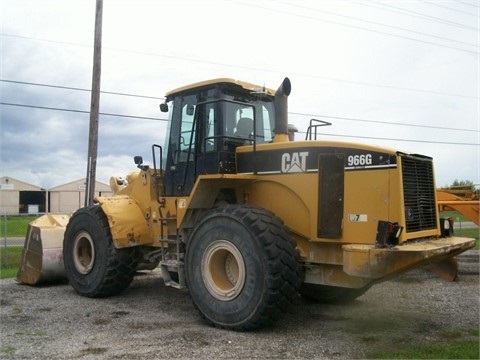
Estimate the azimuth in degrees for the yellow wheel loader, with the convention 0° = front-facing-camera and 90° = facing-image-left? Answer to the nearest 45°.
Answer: approximately 135°

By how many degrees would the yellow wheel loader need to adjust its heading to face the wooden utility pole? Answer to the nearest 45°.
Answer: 0° — it already faces it
